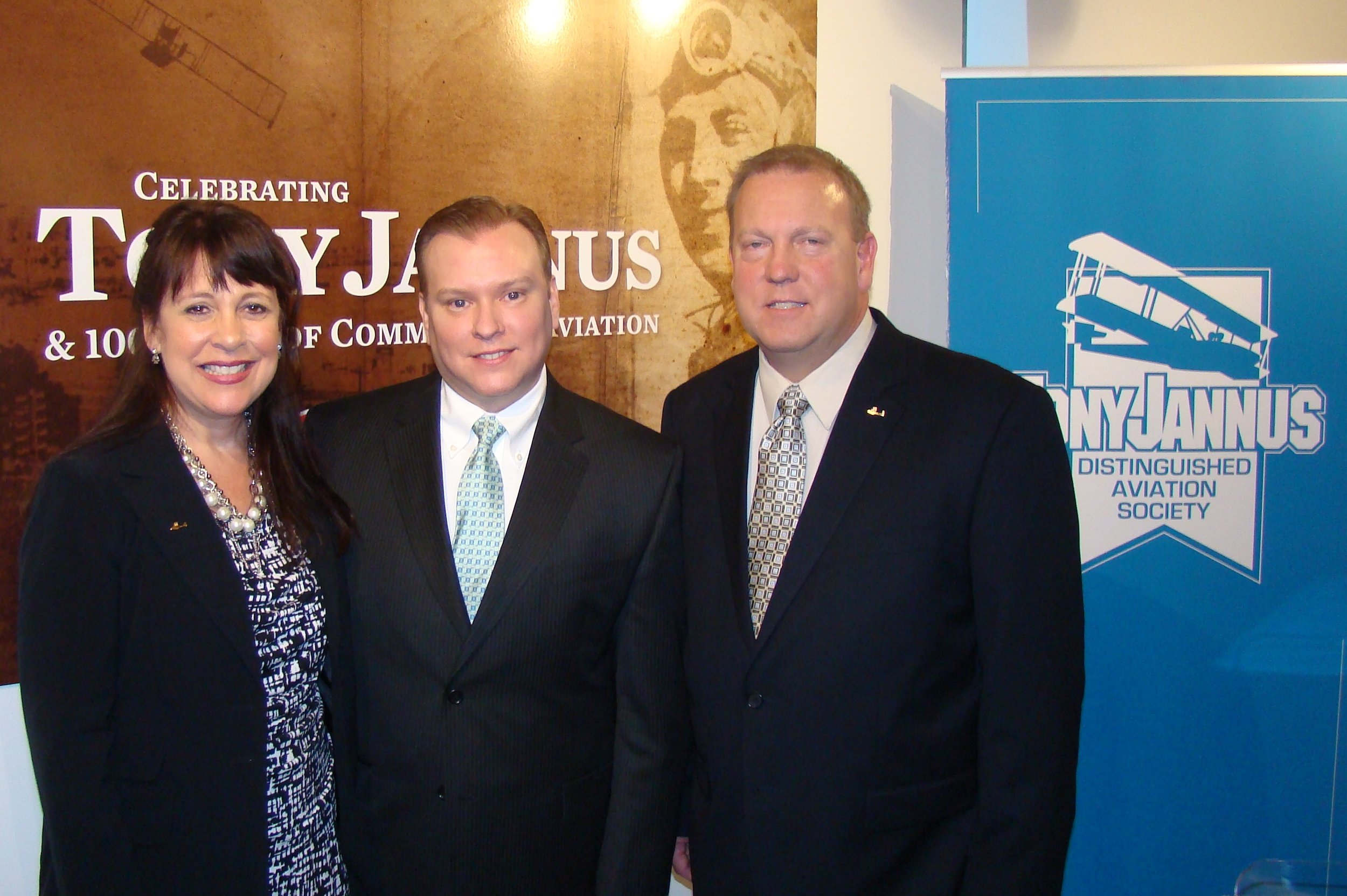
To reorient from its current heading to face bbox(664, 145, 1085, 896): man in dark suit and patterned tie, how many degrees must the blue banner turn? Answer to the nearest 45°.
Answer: approximately 45° to its right

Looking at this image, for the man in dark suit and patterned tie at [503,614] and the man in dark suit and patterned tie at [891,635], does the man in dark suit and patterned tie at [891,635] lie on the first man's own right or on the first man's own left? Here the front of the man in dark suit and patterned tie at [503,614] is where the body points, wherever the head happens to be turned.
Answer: on the first man's own left

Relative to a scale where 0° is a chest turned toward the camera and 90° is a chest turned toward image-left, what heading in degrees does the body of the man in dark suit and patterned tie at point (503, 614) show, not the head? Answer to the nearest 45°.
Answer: approximately 0°

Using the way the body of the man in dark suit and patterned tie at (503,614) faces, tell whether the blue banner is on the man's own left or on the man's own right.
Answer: on the man's own left

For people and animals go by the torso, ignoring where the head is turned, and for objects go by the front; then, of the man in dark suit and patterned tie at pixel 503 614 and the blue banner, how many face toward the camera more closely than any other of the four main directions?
2

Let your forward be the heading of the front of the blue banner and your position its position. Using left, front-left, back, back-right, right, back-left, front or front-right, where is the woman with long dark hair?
front-right
